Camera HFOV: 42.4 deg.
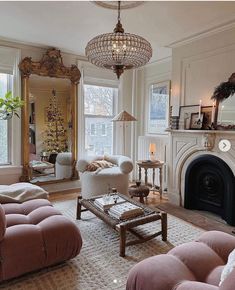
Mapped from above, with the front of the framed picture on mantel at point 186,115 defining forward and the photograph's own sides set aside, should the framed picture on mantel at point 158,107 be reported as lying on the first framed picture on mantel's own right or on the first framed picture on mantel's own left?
on the first framed picture on mantel's own right

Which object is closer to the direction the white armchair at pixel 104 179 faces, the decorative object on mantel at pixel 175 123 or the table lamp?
the decorative object on mantel

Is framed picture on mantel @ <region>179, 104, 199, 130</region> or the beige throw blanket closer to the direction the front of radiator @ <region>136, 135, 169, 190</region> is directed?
the beige throw blanket

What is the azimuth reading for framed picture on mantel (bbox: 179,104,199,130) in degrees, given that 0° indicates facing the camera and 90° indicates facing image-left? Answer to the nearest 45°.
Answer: approximately 45°

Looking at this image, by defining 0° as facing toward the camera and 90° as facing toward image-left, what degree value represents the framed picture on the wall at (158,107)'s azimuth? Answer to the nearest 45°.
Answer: approximately 45°

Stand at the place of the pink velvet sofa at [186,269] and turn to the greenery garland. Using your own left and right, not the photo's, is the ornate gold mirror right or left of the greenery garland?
left
